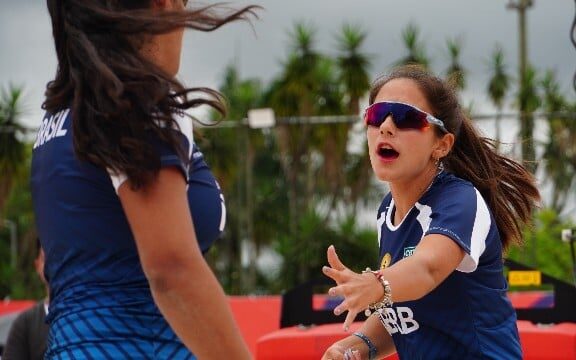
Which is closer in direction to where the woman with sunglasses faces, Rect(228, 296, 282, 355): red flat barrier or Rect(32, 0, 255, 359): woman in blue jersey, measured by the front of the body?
the woman in blue jersey

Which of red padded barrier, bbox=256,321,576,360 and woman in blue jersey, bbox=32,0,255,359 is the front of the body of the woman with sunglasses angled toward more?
the woman in blue jersey

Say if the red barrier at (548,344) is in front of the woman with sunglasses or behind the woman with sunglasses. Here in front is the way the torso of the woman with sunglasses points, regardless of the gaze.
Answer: behind

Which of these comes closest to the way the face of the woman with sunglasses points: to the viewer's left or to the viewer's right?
to the viewer's left

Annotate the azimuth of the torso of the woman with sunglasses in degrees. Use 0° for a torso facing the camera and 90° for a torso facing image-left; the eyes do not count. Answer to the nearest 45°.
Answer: approximately 45°

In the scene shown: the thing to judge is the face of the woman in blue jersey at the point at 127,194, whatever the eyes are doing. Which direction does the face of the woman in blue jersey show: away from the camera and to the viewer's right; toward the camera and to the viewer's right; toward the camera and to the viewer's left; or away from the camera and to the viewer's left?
away from the camera and to the viewer's right

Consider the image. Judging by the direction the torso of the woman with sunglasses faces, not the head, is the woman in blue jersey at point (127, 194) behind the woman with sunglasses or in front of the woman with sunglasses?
in front
